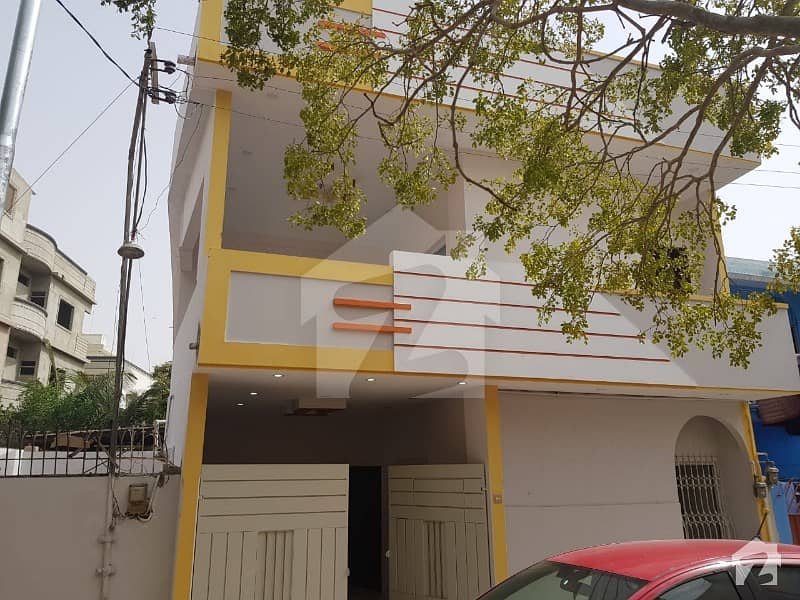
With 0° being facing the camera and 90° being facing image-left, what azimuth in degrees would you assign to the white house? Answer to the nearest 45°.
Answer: approximately 0°

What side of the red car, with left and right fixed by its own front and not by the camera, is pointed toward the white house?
right

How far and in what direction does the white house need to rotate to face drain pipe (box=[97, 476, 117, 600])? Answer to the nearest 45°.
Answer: approximately 45° to its right

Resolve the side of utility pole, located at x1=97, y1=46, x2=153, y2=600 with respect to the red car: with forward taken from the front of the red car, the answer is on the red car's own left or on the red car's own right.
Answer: on the red car's own right

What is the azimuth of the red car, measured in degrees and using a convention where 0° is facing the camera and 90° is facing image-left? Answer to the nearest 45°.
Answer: approximately 45°

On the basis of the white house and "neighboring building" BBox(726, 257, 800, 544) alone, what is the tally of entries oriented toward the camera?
2

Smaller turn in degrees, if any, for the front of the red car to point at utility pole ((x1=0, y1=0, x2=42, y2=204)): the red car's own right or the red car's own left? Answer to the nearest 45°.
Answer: approximately 45° to the red car's own right
